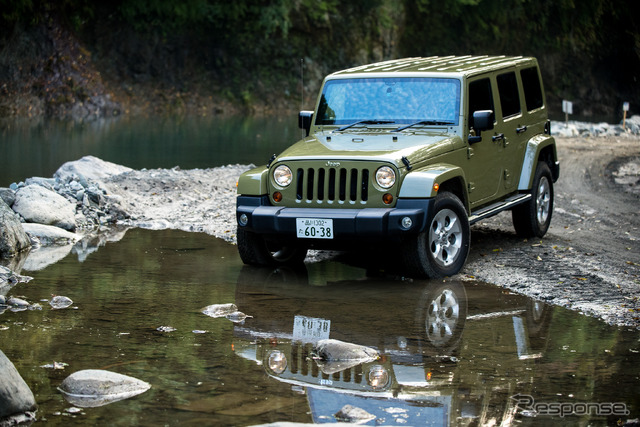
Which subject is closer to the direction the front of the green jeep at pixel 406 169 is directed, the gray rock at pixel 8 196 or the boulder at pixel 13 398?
the boulder

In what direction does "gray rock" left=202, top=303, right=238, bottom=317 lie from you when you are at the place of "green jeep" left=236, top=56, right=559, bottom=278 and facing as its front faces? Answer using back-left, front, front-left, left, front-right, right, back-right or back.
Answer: front

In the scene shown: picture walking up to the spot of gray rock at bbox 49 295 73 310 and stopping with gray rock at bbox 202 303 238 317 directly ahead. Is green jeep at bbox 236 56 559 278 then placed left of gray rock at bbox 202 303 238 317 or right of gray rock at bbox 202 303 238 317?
left

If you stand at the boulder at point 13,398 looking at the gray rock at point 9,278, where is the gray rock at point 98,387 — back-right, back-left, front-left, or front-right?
front-right

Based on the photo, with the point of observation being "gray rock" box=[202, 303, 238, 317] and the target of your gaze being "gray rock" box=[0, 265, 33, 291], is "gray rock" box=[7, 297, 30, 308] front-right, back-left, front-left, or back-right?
front-left

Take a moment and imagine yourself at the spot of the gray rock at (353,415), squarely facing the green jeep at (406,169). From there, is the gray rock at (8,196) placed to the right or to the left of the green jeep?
left

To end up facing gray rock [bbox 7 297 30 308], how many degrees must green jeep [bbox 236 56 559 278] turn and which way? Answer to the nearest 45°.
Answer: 0° — it already faces it

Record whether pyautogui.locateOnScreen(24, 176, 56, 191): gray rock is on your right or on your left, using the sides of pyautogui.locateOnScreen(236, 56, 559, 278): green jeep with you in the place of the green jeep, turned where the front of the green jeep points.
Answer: on your right

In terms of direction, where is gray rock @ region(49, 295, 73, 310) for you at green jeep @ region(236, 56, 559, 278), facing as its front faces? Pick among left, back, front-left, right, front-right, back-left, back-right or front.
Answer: front

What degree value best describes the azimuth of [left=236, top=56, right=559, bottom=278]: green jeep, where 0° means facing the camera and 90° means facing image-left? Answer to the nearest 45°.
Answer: approximately 45°

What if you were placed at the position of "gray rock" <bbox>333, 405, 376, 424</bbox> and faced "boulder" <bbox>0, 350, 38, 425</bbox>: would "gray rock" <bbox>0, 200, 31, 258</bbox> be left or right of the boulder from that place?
right

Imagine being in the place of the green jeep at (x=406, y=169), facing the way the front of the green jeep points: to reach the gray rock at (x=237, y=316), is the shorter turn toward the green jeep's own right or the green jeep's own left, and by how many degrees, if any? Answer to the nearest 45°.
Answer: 0° — it already faces it

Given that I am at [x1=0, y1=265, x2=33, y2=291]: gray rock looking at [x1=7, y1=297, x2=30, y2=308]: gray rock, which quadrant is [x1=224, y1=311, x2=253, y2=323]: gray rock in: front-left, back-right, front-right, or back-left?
front-left

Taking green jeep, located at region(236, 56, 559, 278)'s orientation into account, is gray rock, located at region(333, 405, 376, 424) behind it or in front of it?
in front
